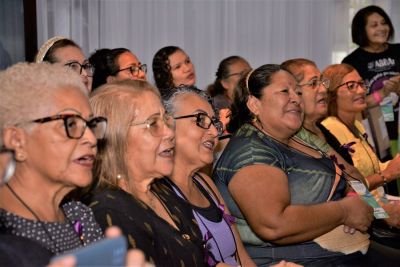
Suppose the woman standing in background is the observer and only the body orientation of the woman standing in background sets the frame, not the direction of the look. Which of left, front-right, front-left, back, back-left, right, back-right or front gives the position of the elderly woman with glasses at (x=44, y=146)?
front-right

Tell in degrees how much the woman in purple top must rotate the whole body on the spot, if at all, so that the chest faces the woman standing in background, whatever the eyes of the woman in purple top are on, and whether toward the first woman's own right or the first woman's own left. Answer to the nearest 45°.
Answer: approximately 90° to the first woman's own left

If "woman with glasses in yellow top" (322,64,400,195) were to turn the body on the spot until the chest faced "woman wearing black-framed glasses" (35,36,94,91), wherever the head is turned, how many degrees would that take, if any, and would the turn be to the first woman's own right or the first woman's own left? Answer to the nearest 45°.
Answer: approximately 90° to the first woman's own right

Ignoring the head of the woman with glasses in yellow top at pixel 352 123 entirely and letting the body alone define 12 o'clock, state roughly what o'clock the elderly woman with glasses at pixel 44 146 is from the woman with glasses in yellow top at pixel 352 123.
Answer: the elderly woman with glasses at pixel 44 146 is roughly at 2 o'clock from the woman with glasses in yellow top at pixel 352 123.

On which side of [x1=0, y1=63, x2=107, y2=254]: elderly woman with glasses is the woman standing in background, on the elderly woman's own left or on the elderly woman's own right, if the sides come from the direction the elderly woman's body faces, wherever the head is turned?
on the elderly woman's own left

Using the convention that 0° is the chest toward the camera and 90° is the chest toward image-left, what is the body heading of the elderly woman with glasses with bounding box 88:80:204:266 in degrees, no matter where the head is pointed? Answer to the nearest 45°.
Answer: approximately 315°

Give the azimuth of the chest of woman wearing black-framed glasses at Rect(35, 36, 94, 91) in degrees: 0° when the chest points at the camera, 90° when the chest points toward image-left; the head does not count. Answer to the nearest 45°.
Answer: approximately 315°

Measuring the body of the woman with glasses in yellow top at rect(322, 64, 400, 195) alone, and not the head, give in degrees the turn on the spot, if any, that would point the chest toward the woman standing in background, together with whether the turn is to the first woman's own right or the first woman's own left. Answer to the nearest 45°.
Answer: approximately 135° to the first woman's own left
